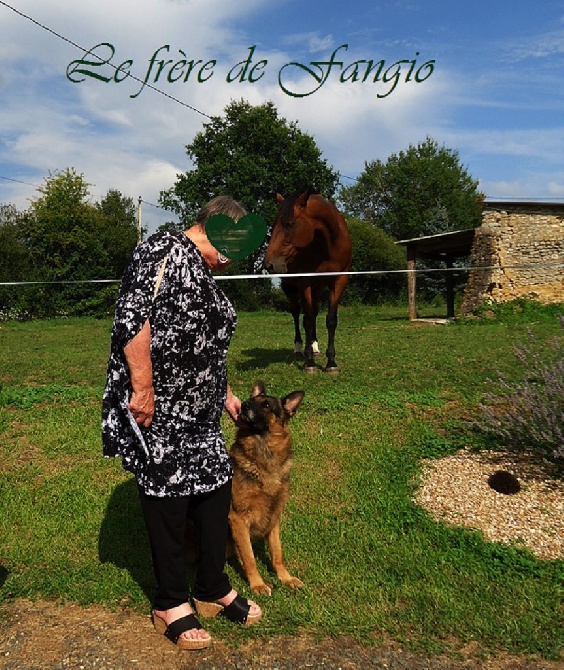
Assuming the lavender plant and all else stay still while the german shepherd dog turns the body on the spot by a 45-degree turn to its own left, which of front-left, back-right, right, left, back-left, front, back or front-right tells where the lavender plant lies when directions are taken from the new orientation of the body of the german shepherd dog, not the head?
left

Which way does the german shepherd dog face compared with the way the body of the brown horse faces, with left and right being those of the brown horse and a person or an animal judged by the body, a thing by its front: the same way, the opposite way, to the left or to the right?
the same way

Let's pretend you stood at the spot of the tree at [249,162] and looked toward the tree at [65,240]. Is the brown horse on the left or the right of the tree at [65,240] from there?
left

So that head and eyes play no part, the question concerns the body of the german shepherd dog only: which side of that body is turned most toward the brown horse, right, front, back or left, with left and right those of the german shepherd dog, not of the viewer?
back

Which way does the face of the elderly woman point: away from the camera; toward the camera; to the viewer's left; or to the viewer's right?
to the viewer's right

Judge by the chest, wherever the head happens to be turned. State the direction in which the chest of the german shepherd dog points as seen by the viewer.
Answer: toward the camera

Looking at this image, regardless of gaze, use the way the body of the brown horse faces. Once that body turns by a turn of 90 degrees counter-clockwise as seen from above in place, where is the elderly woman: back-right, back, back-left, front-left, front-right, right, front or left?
right

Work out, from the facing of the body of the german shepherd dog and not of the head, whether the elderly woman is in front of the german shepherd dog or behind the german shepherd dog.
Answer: in front

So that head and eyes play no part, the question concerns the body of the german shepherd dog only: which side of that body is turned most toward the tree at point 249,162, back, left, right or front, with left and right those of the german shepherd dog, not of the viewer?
back

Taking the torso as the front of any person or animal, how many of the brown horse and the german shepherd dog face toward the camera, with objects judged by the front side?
2

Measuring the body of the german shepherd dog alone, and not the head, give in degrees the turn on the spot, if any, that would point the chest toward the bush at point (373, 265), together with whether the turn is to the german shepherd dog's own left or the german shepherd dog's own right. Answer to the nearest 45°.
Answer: approximately 180°

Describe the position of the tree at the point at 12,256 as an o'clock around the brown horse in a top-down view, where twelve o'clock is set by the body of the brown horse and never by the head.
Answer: The tree is roughly at 5 o'clock from the brown horse.

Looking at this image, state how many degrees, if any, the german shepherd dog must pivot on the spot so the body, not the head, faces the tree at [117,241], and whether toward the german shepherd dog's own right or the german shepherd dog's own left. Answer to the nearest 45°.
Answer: approximately 180°

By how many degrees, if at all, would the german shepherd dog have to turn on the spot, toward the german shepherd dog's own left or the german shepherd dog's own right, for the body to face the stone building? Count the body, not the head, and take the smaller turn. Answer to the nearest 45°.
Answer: approximately 135° to the german shepherd dog's own left
